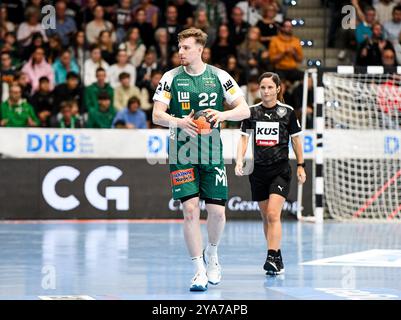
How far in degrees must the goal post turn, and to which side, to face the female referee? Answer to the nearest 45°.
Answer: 0° — it already faces them

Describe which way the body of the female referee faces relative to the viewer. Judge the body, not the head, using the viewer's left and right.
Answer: facing the viewer

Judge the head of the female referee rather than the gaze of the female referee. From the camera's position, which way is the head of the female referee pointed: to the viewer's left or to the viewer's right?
to the viewer's left

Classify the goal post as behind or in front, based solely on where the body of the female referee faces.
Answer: behind
